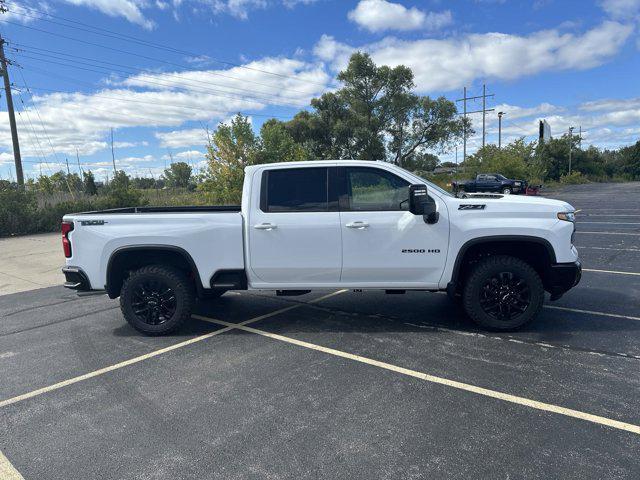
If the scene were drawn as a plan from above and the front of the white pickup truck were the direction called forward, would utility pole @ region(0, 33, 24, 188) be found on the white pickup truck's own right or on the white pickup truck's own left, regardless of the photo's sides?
on the white pickup truck's own left

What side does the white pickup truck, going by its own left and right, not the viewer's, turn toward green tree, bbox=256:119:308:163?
left

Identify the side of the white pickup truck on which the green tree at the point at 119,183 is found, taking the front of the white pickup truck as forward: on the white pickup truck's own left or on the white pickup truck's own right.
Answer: on the white pickup truck's own left

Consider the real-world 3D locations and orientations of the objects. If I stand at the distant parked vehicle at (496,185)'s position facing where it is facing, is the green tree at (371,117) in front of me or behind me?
behind

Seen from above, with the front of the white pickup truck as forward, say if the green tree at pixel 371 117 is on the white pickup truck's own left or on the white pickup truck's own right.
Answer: on the white pickup truck's own left

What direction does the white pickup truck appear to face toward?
to the viewer's right

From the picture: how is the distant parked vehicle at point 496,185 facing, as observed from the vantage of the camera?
facing the viewer and to the right of the viewer

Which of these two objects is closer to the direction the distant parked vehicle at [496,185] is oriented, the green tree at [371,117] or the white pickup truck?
the white pickup truck

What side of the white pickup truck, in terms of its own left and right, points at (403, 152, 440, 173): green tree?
left

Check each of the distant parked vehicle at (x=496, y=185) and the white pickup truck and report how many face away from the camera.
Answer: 0

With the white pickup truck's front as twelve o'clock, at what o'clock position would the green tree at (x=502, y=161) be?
The green tree is roughly at 10 o'clock from the white pickup truck.
